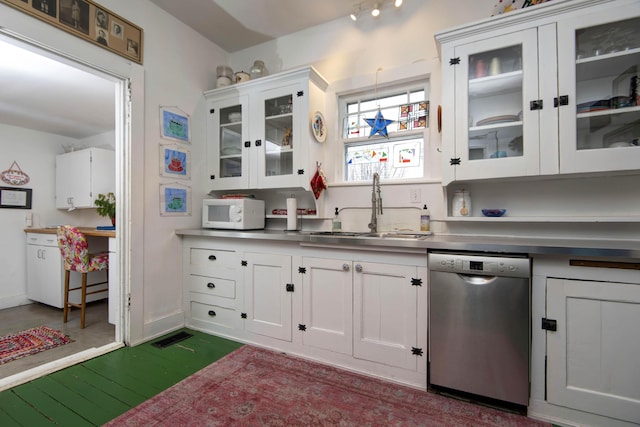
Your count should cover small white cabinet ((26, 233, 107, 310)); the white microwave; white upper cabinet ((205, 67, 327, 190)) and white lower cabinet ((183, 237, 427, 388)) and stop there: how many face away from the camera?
0

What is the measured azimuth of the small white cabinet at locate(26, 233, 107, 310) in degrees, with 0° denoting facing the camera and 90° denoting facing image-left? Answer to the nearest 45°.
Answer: approximately 45°

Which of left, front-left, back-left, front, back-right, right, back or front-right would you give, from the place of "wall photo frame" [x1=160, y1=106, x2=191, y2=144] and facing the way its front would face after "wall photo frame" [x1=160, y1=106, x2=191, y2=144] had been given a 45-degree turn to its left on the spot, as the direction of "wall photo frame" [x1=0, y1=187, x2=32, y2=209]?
back-left

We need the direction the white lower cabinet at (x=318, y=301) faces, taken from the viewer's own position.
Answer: facing the viewer and to the left of the viewer

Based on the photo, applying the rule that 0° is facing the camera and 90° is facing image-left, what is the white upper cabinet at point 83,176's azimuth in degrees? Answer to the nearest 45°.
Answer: approximately 45°

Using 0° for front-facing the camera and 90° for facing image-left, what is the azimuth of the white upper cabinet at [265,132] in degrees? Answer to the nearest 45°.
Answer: approximately 45°

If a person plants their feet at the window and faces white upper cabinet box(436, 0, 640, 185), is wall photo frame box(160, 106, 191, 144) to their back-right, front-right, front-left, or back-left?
back-right

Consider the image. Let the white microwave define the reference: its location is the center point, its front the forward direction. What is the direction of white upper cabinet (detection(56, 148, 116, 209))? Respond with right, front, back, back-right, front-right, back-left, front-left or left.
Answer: right

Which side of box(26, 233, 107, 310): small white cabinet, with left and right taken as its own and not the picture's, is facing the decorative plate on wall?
left

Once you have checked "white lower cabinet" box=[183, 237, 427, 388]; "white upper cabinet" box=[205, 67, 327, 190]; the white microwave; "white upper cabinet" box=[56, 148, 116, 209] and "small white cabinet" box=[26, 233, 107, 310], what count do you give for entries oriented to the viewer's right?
0

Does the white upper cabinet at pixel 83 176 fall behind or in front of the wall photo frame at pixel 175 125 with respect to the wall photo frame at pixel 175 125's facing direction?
behind

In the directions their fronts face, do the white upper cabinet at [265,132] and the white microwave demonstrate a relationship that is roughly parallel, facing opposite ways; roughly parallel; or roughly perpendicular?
roughly parallel

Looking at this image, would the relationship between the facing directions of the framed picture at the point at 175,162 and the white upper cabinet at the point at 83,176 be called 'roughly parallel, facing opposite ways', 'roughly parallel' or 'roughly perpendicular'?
roughly perpendicular

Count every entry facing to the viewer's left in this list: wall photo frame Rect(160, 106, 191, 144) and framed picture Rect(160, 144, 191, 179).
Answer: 0

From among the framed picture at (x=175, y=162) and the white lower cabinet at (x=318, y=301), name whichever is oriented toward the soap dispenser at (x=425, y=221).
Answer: the framed picture

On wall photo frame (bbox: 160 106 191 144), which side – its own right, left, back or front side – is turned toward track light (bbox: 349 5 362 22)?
front

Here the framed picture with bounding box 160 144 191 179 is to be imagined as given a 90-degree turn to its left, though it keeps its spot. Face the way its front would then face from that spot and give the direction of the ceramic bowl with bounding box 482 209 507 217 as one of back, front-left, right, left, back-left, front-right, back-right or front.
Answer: right
